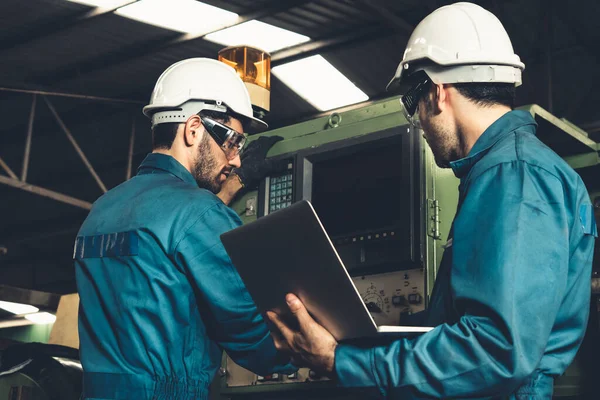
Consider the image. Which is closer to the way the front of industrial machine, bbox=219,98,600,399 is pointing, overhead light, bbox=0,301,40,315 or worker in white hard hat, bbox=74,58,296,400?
the worker in white hard hat

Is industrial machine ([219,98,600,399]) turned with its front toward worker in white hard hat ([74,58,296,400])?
yes

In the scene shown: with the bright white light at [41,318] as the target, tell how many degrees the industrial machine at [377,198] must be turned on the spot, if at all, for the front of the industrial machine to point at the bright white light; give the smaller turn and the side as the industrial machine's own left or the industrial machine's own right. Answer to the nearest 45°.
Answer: approximately 90° to the industrial machine's own right

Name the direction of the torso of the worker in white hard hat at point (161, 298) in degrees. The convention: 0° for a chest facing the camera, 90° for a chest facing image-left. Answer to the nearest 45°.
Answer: approximately 225°

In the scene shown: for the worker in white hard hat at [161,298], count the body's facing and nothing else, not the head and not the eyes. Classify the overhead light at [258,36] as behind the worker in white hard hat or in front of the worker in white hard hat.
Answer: in front

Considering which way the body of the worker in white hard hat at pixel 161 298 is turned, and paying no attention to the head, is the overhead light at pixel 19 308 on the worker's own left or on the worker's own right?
on the worker's own left

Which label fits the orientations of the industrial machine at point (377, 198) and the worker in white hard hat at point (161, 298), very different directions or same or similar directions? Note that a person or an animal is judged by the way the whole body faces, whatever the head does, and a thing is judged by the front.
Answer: very different directions

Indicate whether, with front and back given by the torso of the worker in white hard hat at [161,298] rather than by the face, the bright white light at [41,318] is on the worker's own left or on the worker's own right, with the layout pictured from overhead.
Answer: on the worker's own left

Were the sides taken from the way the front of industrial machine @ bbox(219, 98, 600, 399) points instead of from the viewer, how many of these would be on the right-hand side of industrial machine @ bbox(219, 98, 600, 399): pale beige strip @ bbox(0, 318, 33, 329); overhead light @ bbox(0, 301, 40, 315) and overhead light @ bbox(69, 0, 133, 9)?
3

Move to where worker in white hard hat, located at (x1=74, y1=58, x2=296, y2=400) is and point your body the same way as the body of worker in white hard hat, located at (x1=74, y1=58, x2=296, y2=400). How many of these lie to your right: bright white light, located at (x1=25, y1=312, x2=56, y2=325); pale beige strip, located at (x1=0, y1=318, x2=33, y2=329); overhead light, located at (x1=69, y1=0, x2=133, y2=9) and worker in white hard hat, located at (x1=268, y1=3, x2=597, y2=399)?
1

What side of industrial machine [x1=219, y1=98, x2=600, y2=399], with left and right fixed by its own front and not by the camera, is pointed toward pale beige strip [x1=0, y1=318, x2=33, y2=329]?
right

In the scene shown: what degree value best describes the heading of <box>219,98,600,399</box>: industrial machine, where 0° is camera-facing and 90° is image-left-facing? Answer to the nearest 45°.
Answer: approximately 45°

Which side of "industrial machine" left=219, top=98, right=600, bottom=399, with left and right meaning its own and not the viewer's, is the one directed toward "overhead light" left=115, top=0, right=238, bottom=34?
right

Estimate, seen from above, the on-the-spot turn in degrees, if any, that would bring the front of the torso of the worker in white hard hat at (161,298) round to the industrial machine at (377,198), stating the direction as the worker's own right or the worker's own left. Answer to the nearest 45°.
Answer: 0° — they already face it
